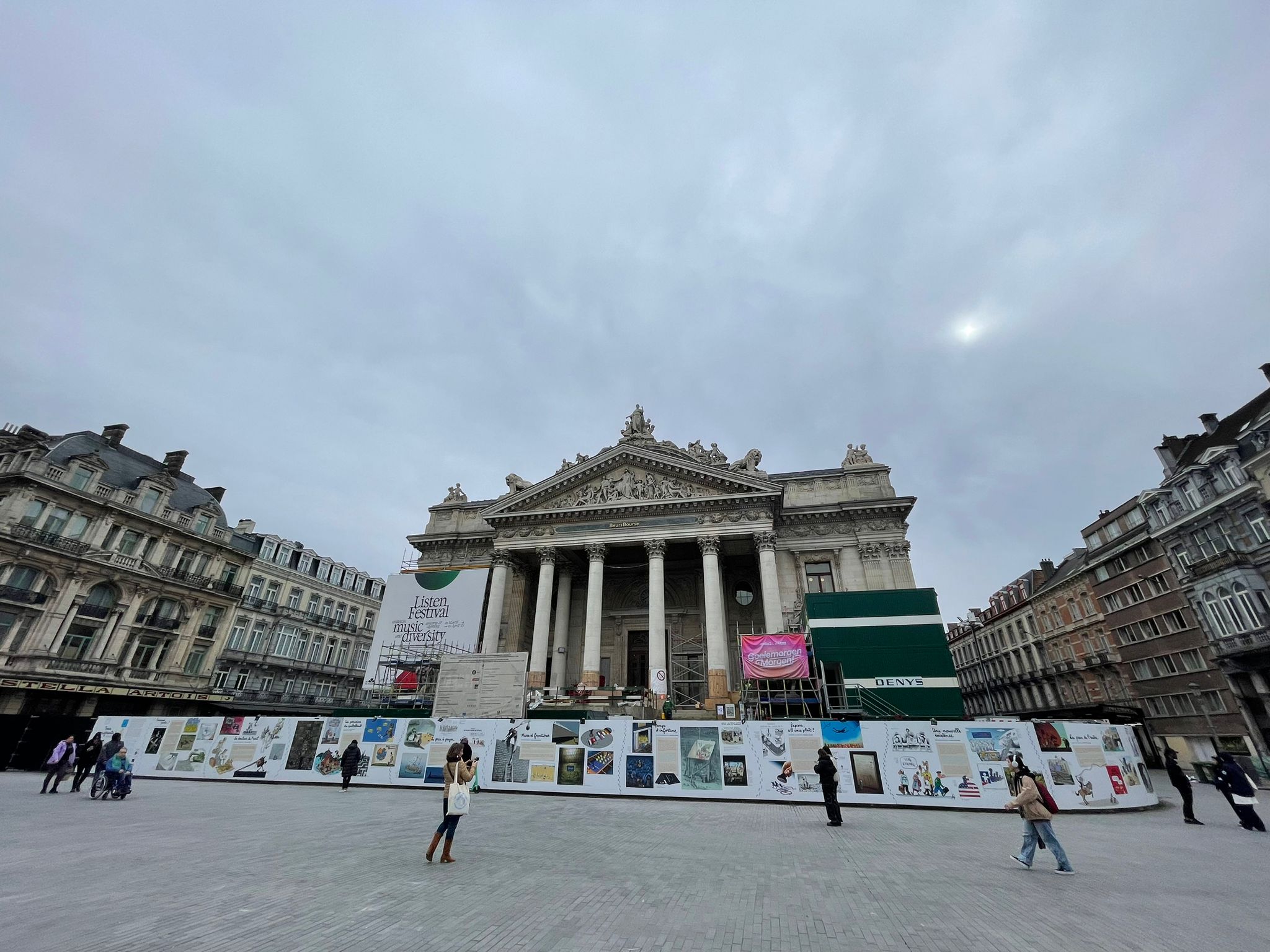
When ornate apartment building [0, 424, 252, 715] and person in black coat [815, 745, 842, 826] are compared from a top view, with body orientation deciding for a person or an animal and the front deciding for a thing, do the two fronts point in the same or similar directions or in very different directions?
very different directions

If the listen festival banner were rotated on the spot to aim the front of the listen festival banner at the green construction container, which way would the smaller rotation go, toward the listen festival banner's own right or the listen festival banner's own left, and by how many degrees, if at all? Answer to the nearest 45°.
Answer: approximately 45° to the listen festival banner's own left

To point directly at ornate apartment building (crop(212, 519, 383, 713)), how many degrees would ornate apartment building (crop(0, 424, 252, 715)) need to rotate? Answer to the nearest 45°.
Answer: approximately 90° to its left

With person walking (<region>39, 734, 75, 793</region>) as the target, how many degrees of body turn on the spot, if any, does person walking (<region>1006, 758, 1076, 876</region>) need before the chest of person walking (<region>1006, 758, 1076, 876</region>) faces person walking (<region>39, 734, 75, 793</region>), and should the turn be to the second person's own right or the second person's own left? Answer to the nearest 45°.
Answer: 0° — they already face them

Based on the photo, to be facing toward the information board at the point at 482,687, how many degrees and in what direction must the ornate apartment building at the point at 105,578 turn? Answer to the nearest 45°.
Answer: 0° — it already faces it

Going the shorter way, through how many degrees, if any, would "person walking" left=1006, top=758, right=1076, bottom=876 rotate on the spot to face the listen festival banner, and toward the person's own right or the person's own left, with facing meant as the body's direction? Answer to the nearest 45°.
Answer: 0° — they already face it

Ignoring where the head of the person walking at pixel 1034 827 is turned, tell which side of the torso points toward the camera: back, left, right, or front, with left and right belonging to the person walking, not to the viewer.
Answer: left

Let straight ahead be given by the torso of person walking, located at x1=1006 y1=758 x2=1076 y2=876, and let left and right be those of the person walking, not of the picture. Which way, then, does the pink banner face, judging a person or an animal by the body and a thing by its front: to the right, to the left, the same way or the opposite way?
to the left

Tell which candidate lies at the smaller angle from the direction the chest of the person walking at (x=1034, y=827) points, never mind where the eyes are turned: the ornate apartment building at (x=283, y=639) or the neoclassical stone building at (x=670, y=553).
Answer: the ornate apartment building
